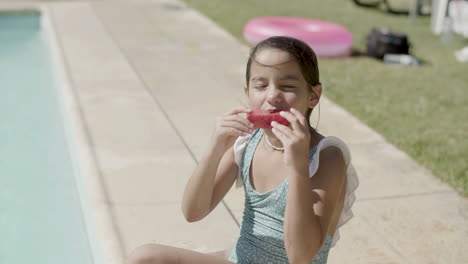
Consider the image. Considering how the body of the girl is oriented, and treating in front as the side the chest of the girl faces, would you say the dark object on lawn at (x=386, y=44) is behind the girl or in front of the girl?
behind

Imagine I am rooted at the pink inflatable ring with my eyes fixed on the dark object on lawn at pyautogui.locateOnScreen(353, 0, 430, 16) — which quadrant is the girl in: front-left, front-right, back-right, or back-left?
back-right

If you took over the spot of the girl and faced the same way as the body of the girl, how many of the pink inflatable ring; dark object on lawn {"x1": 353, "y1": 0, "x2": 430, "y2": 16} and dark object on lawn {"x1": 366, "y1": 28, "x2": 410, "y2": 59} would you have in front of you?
0

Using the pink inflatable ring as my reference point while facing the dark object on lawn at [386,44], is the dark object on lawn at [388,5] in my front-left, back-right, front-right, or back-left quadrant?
front-left

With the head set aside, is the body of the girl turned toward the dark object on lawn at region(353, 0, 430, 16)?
no

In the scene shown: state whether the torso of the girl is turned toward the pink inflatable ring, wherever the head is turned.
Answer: no
